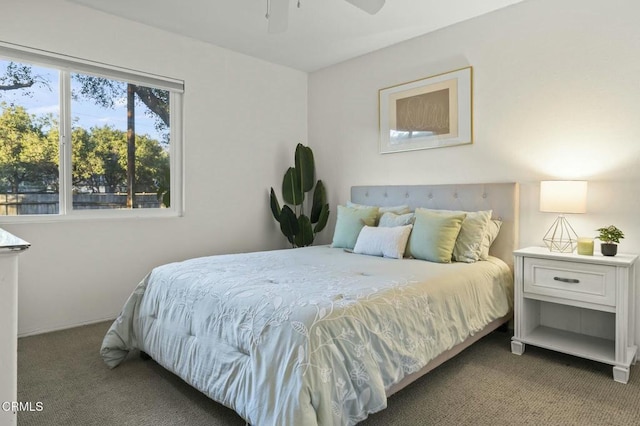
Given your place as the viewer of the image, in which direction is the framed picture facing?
facing the viewer and to the left of the viewer

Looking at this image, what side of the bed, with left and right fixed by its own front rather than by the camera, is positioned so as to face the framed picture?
back

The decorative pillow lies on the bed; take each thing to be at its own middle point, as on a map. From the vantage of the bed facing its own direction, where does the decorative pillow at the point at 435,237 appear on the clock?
The decorative pillow is roughly at 6 o'clock from the bed.

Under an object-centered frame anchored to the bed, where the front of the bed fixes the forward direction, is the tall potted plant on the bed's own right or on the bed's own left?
on the bed's own right

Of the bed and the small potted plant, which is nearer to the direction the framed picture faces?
the bed

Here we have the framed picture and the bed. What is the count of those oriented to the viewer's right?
0

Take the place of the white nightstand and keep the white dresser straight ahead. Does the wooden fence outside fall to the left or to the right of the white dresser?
right
